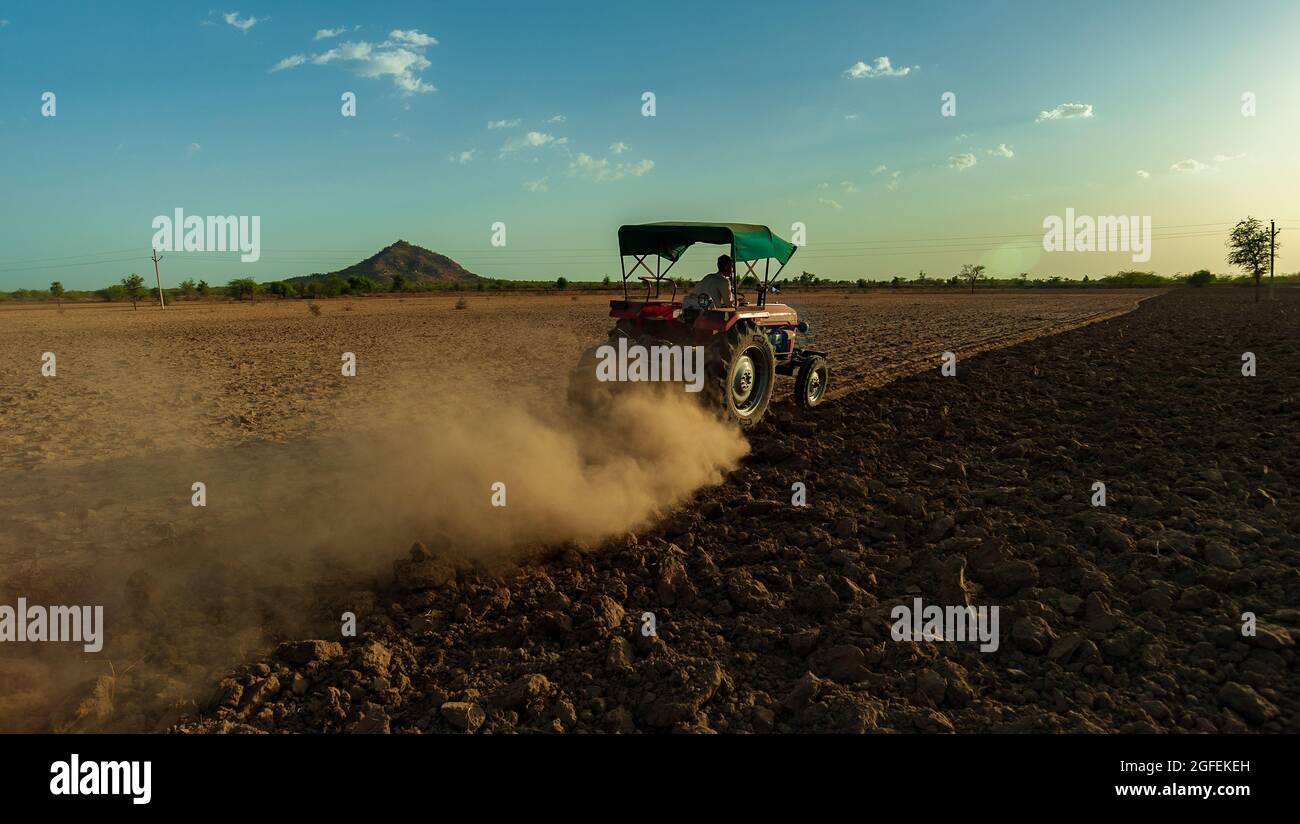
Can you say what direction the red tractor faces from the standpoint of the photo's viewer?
facing away from the viewer and to the right of the viewer
